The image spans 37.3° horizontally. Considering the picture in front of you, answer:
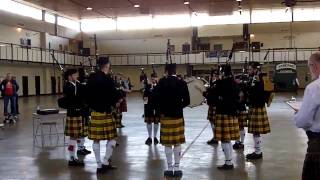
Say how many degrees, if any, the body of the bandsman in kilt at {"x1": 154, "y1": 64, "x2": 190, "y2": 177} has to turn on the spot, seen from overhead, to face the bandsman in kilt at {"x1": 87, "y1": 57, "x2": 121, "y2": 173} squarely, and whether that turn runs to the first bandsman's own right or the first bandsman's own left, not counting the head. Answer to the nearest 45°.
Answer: approximately 90° to the first bandsman's own left

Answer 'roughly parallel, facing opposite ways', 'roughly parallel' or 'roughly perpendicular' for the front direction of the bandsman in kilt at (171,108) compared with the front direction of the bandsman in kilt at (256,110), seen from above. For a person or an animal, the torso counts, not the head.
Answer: roughly perpendicular

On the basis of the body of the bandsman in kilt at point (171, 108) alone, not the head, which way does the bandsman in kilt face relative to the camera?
away from the camera

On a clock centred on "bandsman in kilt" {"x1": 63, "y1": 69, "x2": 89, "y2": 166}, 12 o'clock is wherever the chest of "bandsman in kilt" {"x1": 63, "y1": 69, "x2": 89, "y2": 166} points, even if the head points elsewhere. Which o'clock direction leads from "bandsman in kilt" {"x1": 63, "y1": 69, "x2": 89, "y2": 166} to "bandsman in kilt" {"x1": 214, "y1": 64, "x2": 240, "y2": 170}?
"bandsman in kilt" {"x1": 214, "y1": 64, "x2": 240, "y2": 170} is roughly at 1 o'clock from "bandsman in kilt" {"x1": 63, "y1": 69, "x2": 89, "y2": 166}.

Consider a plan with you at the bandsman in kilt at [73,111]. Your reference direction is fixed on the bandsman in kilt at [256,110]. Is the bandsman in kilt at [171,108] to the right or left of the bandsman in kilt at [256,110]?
right

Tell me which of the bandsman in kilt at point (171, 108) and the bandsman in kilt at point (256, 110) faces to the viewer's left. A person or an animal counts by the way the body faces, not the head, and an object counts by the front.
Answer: the bandsman in kilt at point (256, 110)

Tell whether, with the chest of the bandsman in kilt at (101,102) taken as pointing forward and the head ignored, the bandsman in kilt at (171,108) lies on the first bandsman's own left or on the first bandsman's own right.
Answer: on the first bandsman's own right

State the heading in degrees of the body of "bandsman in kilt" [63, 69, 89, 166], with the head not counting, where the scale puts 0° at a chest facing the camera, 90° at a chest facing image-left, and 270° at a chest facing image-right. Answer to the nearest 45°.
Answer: approximately 270°

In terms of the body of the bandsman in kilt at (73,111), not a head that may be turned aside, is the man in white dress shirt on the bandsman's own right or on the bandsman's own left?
on the bandsman's own right

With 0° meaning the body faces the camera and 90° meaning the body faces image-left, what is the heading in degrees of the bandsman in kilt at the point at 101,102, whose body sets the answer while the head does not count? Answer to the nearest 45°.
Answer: approximately 225°

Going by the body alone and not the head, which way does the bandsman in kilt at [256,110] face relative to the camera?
to the viewer's left
